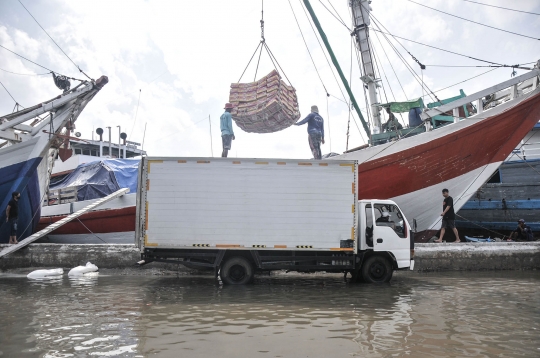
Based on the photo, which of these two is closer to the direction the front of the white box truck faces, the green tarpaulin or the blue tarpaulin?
the green tarpaulin

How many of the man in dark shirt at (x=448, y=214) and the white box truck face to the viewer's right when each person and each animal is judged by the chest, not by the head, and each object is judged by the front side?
1

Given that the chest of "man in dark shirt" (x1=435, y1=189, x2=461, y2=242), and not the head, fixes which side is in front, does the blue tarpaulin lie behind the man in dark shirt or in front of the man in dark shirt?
in front

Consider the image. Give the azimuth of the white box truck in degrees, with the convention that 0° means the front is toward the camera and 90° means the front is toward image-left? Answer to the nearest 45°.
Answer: approximately 270°

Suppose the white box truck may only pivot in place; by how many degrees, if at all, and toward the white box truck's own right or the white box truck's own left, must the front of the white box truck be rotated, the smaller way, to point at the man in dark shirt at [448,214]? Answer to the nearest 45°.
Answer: approximately 45° to the white box truck's own left

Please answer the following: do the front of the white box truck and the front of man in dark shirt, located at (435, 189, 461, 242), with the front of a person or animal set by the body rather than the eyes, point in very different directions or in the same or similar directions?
very different directions

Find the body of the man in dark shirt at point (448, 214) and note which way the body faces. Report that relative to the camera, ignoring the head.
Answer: to the viewer's left

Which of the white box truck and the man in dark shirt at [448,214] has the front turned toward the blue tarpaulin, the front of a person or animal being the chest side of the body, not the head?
the man in dark shirt
